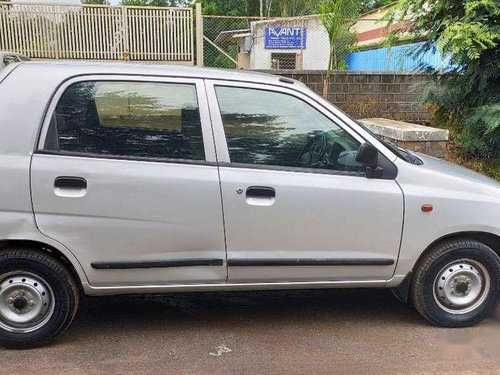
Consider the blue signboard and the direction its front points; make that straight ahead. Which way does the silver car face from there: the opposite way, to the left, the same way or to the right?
to the left

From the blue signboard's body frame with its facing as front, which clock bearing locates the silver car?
The silver car is roughly at 12 o'clock from the blue signboard.

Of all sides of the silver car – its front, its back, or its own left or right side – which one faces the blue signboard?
left

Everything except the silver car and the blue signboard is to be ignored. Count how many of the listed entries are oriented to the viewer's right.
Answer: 1

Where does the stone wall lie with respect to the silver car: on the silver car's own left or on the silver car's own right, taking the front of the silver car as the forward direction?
on the silver car's own left

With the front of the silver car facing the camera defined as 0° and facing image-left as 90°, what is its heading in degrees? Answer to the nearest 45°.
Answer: approximately 270°

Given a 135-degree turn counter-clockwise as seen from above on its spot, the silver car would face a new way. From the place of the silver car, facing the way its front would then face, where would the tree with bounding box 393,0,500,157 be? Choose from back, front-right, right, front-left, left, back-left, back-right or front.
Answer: right
